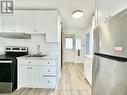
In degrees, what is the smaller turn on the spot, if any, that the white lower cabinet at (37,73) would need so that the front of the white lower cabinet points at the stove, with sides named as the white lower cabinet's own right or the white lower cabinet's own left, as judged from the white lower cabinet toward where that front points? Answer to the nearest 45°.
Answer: approximately 90° to the white lower cabinet's own right

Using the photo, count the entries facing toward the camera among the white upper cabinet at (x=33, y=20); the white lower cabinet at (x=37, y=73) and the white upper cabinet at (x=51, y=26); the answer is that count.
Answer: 3

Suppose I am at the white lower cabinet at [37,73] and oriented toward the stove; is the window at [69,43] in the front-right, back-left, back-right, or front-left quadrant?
back-right

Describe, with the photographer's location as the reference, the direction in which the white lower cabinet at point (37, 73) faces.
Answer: facing the viewer

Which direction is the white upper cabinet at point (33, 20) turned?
toward the camera

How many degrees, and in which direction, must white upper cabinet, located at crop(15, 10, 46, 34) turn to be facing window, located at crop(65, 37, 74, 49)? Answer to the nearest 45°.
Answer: approximately 135° to its left
